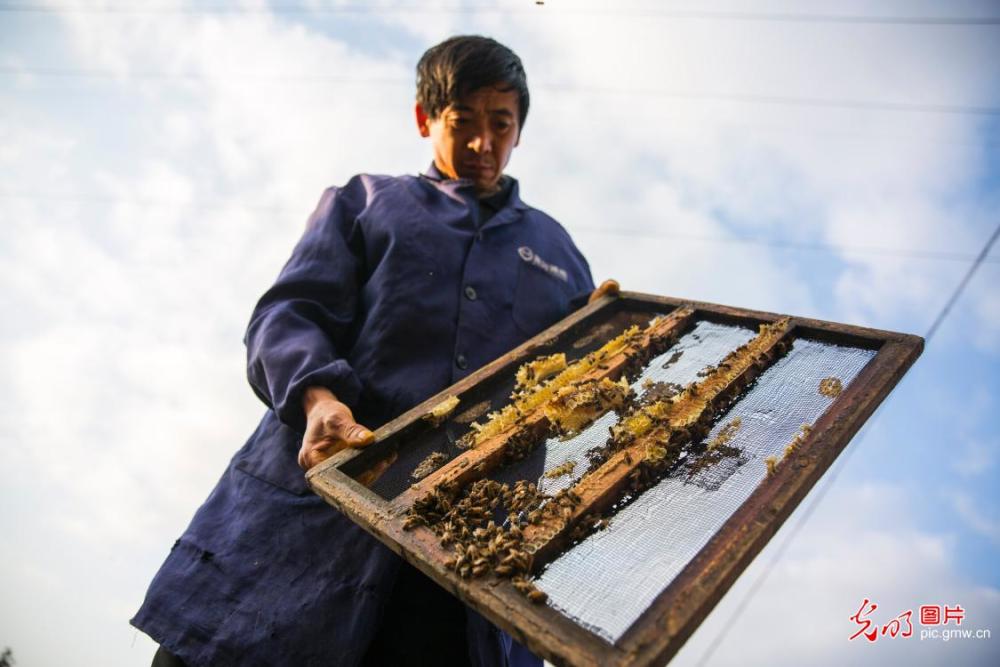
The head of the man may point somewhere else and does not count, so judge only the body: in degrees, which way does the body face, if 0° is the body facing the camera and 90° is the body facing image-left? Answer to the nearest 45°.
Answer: approximately 315°
